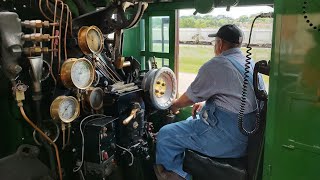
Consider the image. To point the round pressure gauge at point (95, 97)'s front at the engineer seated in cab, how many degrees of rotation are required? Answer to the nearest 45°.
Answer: approximately 45° to its left

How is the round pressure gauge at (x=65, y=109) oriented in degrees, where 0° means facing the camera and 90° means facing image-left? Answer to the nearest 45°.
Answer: approximately 315°

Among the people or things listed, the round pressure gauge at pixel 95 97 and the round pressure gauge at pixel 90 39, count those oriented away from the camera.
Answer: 0

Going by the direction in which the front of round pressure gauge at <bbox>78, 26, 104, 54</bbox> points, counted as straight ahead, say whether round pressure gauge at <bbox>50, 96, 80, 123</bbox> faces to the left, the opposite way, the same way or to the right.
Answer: the same way

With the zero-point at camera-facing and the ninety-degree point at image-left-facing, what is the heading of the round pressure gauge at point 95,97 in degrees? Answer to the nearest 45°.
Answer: approximately 315°

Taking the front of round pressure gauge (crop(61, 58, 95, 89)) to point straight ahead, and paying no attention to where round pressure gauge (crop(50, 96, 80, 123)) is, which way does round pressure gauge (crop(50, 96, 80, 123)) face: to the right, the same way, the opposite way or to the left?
the same way

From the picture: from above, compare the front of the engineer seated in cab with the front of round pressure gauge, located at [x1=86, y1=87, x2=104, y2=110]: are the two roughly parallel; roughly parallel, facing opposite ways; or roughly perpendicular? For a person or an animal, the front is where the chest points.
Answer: roughly parallel, facing opposite ways

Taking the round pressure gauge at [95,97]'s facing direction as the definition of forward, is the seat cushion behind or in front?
in front

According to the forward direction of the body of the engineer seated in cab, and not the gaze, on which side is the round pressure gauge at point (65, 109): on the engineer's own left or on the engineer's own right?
on the engineer's own left

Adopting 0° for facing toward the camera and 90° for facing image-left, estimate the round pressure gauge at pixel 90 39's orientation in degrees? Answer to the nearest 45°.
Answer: approximately 315°

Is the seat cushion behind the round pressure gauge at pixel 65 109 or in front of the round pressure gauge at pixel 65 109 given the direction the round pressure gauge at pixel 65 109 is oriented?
in front

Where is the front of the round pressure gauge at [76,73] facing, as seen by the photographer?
facing the viewer and to the right of the viewer

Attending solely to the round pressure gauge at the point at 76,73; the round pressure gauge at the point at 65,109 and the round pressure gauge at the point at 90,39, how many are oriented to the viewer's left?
0
